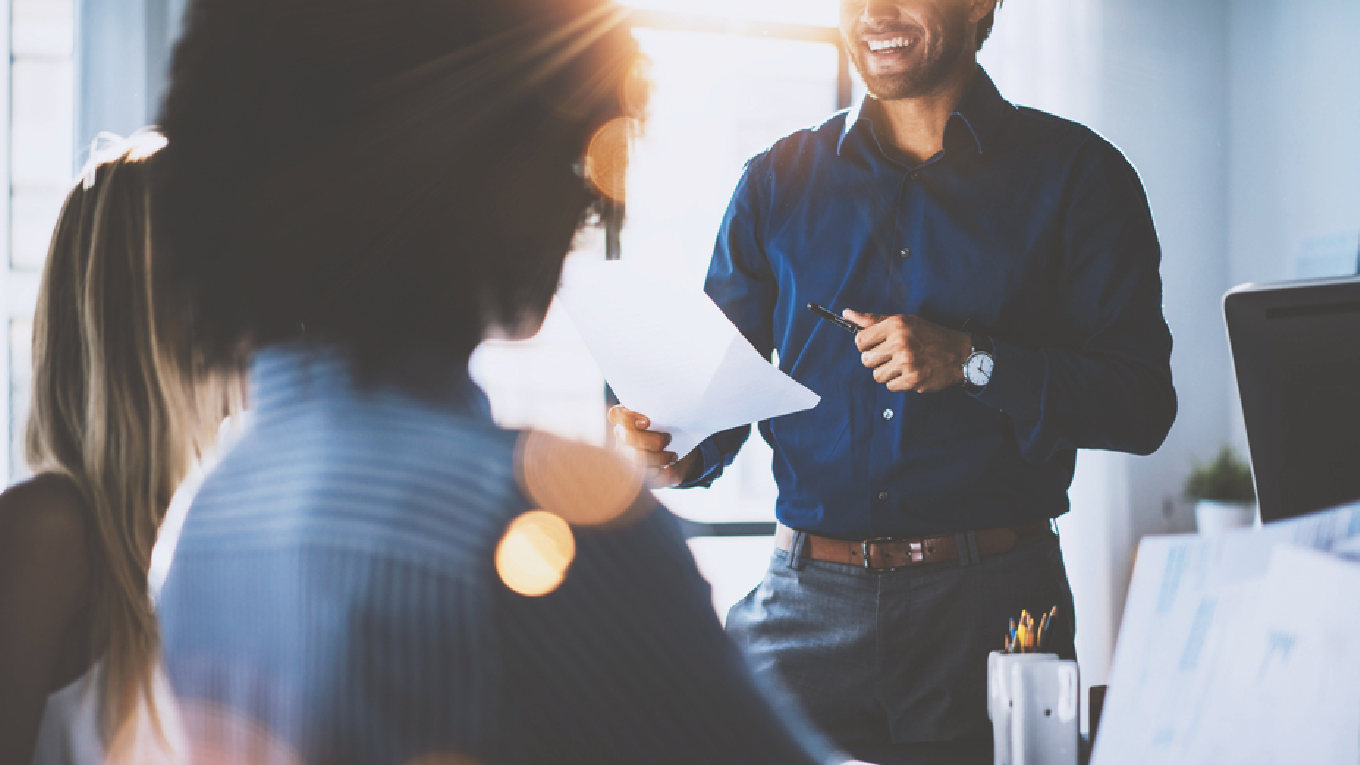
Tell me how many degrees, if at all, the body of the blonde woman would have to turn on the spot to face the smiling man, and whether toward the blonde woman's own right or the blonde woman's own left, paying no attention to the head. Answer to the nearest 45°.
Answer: approximately 45° to the blonde woman's own right

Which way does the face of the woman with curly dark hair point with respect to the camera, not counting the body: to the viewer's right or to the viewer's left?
to the viewer's right

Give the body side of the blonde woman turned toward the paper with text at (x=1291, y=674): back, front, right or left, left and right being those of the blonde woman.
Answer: right

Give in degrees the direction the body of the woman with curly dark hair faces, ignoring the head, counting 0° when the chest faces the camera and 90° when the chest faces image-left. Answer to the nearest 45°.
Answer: approximately 225°

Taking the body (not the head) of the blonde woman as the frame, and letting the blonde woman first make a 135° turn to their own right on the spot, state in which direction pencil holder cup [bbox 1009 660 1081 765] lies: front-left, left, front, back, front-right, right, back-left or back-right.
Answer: front-left

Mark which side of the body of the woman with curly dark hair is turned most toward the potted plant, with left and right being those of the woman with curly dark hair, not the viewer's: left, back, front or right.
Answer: front

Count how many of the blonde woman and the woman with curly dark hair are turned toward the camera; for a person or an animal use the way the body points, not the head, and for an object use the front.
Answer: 0

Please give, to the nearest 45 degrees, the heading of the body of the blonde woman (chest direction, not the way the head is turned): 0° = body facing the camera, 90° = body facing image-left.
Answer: approximately 225°

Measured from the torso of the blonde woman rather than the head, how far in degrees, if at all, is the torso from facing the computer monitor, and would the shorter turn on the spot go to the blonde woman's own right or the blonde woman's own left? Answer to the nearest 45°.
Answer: approximately 90° to the blonde woman's own right
